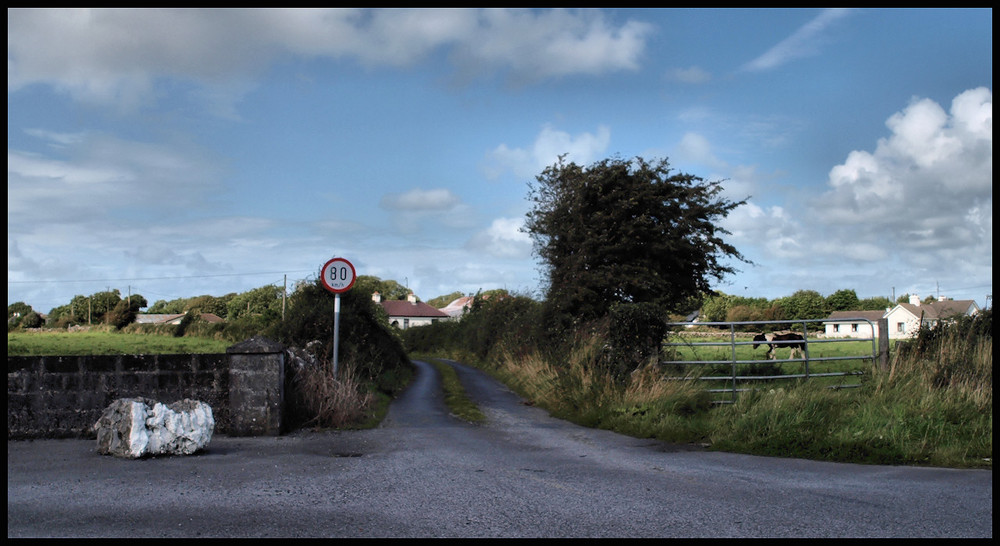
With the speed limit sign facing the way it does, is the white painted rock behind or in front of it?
in front

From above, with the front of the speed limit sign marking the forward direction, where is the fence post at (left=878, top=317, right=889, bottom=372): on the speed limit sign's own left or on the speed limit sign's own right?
on the speed limit sign's own left

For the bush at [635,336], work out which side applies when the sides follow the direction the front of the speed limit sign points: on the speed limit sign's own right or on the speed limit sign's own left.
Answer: on the speed limit sign's own left

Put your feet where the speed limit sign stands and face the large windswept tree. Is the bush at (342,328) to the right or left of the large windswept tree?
left

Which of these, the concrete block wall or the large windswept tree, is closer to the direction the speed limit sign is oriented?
the concrete block wall

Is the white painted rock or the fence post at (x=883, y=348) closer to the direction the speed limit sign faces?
the white painted rock

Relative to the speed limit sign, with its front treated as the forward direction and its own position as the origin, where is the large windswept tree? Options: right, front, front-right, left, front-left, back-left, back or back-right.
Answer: back-left

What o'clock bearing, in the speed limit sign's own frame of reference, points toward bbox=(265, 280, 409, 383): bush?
The bush is roughly at 6 o'clock from the speed limit sign.

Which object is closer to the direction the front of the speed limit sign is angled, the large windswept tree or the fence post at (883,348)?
the fence post

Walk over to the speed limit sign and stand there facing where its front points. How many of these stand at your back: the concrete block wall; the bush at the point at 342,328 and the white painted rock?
1

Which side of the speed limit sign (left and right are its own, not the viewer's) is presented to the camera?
front

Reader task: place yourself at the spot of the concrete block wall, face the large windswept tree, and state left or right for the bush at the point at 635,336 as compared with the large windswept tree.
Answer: right

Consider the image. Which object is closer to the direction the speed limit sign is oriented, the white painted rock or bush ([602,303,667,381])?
the white painted rock

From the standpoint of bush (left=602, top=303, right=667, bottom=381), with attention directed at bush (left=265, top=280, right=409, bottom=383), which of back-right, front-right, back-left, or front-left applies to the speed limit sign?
front-left
